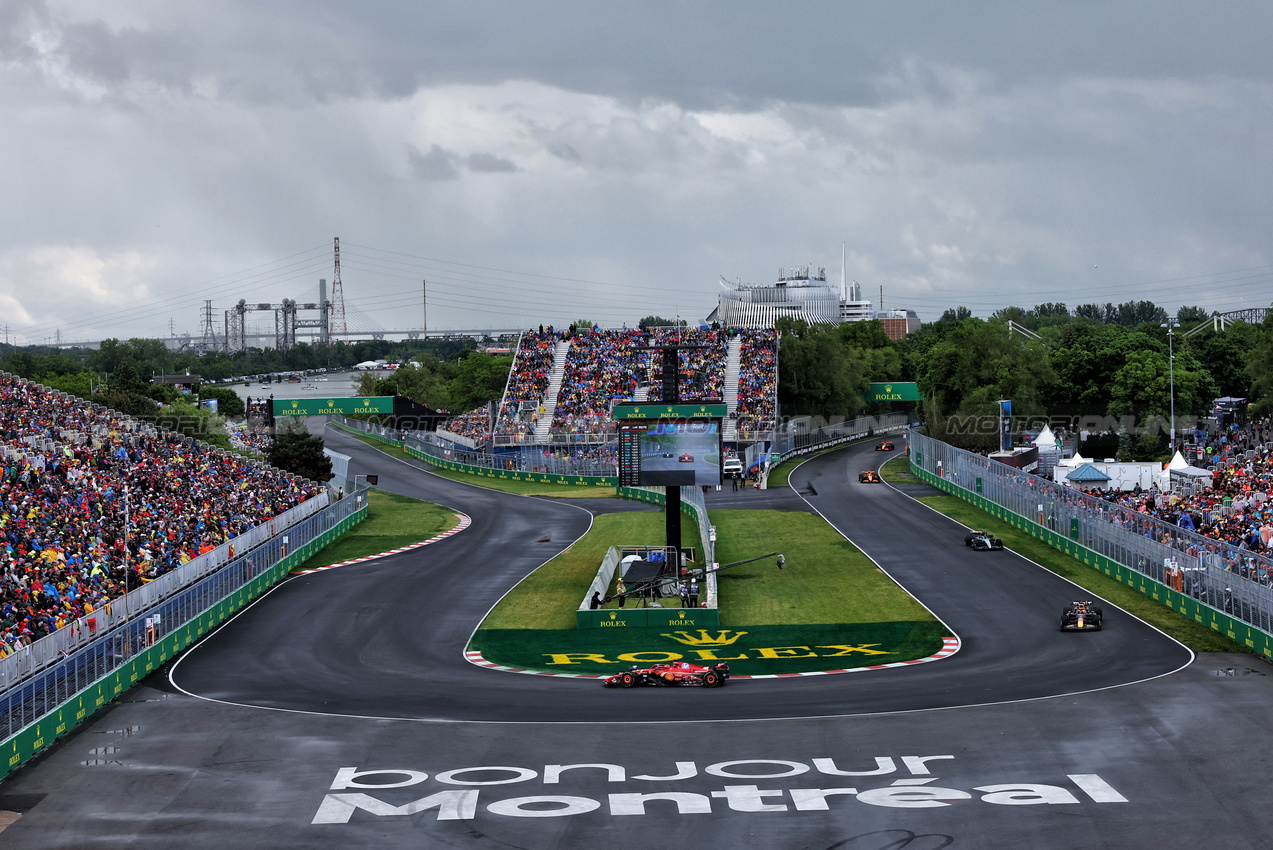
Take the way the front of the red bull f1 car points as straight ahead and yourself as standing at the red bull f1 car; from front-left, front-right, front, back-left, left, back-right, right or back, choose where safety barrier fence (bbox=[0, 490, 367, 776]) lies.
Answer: front-right

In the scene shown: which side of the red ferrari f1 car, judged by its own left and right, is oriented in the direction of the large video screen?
right

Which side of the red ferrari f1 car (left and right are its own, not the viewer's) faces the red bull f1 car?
back

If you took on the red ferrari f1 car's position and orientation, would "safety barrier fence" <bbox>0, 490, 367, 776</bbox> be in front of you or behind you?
in front

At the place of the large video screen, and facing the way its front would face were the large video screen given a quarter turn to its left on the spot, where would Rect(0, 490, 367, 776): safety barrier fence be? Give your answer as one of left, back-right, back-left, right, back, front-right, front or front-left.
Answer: back-right

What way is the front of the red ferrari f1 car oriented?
to the viewer's left

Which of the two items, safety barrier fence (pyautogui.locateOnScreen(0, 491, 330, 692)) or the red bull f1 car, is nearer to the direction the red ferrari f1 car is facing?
the safety barrier fence

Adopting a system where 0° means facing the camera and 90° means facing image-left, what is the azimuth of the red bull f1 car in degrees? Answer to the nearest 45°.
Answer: approximately 0°

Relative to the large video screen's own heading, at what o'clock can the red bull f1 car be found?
The red bull f1 car is roughly at 10 o'clock from the large video screen.

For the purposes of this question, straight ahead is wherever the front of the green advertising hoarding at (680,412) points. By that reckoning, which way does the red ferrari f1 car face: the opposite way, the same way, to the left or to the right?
to the right

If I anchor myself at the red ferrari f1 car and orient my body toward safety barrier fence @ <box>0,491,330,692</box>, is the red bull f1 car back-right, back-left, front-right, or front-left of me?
back-right

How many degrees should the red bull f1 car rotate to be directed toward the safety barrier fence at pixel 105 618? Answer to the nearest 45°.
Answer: approximately 45° to its right
